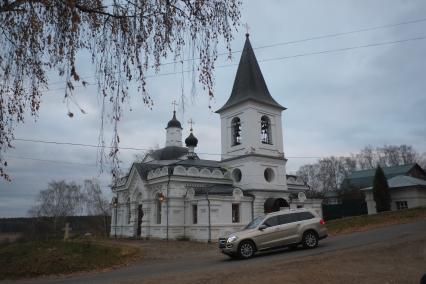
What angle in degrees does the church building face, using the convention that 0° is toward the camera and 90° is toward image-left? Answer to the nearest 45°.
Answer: approximately 315°

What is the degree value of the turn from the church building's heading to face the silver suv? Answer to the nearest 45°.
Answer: approximately 45° to its right
